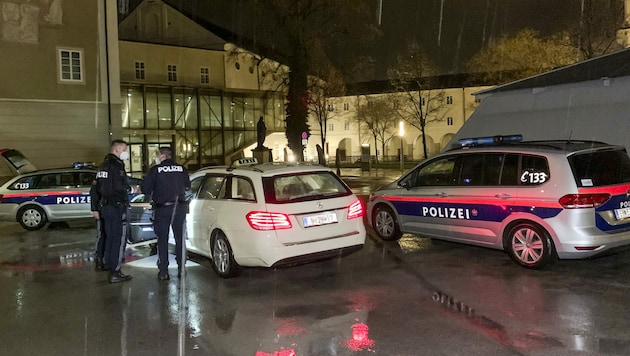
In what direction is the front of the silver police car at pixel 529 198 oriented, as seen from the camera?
facing away from the viewer and to the left of the viewer

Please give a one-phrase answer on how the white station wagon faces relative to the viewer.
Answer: facing away from the viewer and to the left of the viewer

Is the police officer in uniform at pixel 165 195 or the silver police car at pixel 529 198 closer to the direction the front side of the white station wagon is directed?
the police officer in uniform

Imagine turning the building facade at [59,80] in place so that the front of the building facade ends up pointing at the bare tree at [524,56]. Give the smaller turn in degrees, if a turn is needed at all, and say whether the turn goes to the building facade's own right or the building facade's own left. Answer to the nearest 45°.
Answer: approximately 90° to the building facade's own left

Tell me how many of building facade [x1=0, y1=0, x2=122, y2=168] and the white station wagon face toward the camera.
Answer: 1

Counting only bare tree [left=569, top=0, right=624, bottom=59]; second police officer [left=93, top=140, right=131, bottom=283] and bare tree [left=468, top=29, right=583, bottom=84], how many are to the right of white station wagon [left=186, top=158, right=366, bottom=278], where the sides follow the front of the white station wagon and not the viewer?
2

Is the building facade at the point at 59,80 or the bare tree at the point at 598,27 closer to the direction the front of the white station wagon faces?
the building facade
